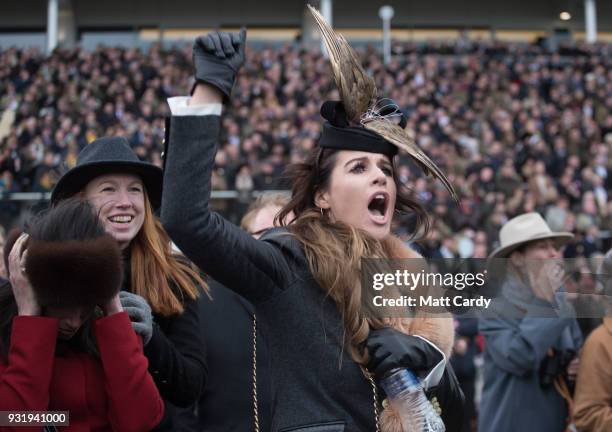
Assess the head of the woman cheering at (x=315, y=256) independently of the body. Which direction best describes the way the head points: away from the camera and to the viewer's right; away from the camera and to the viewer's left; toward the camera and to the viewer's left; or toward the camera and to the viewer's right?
toward the camera and to the viewer's right

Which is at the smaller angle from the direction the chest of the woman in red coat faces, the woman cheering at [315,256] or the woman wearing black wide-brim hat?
the woman cheering

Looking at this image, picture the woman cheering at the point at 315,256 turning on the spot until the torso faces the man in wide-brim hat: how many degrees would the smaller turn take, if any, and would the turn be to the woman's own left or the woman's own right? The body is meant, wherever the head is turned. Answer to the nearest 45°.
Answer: approximately 90° to the woman's own left

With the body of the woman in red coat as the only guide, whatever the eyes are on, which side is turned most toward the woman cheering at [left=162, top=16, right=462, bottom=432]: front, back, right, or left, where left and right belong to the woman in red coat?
left

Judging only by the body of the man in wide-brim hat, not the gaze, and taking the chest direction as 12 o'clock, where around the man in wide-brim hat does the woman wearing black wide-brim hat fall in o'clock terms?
The woman wearing black wide-brim hat is roughly at 3 o'clock from the man in wide-brim hat.

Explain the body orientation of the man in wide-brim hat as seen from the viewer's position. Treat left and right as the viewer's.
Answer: facing the viewer and to the right of the viewer

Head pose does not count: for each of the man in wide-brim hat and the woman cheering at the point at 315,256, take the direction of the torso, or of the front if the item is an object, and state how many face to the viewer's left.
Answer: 0

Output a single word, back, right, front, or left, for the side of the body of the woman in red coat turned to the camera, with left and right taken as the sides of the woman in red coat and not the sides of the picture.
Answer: front

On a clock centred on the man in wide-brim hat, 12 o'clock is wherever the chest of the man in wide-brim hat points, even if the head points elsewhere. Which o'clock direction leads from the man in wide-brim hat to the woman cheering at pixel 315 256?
The woman cheering is roughly at 2 o'clock from the man in wide-brim hat.

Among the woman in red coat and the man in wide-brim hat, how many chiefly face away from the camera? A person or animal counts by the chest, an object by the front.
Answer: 0

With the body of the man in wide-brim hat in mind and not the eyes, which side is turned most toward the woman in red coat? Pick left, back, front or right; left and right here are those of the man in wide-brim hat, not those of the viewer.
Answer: right
